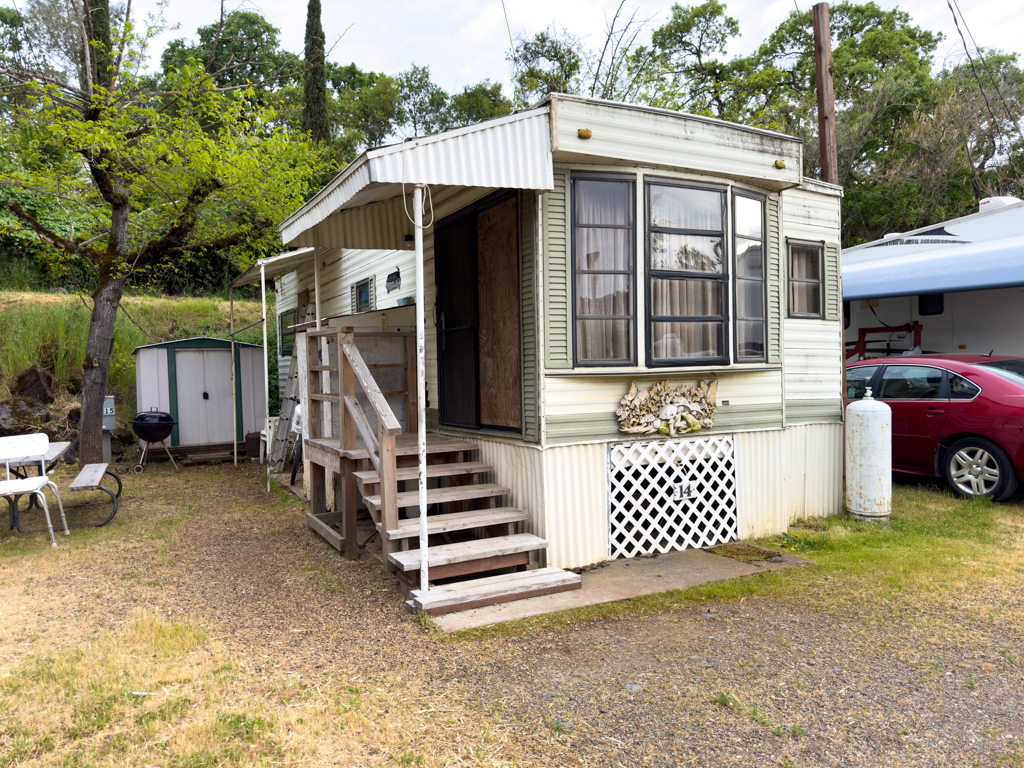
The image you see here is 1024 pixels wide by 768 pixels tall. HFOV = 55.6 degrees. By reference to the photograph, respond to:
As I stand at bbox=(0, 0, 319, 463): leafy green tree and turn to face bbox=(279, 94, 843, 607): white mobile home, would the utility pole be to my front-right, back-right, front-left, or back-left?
front-left

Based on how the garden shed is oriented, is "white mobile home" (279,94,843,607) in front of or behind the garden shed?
in front

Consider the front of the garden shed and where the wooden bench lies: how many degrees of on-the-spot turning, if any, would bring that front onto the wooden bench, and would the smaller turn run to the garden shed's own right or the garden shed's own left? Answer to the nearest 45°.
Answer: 0° — it already faces it

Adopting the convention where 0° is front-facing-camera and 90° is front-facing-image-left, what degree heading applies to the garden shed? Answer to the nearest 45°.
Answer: approximately 0°
